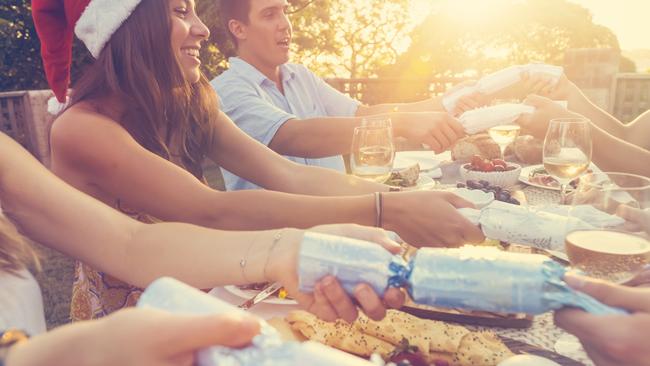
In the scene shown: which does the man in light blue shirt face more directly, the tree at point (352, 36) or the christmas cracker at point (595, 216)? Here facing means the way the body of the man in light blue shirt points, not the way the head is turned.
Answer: the christmas cracker

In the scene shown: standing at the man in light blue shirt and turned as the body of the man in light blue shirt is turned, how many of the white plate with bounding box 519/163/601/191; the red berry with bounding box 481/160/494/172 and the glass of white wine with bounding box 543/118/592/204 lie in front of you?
3

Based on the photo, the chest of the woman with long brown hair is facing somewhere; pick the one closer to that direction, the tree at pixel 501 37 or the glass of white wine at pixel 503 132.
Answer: the glass of white wine

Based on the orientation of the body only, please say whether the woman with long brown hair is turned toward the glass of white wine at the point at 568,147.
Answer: yes

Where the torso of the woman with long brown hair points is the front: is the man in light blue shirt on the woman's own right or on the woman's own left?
on the woman's own left

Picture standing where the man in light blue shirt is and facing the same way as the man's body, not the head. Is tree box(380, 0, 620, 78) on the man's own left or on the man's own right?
on the man's own left

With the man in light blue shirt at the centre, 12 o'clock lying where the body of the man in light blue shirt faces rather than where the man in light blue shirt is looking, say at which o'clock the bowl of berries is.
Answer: The bowl of berries is roughly at 12 o'clock from the man in light blue shirt.

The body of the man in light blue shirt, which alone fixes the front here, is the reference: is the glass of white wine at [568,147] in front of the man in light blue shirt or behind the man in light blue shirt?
in front

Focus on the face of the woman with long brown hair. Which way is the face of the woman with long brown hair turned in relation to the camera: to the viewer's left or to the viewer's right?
to the viewer's right

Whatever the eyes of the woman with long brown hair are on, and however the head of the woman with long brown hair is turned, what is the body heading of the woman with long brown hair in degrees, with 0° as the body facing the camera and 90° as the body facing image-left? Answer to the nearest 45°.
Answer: approximately 270°

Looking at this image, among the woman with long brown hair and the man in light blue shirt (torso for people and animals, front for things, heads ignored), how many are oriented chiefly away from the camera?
0

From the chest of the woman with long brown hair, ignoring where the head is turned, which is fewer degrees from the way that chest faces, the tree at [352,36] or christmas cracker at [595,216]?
the christmas cracker
